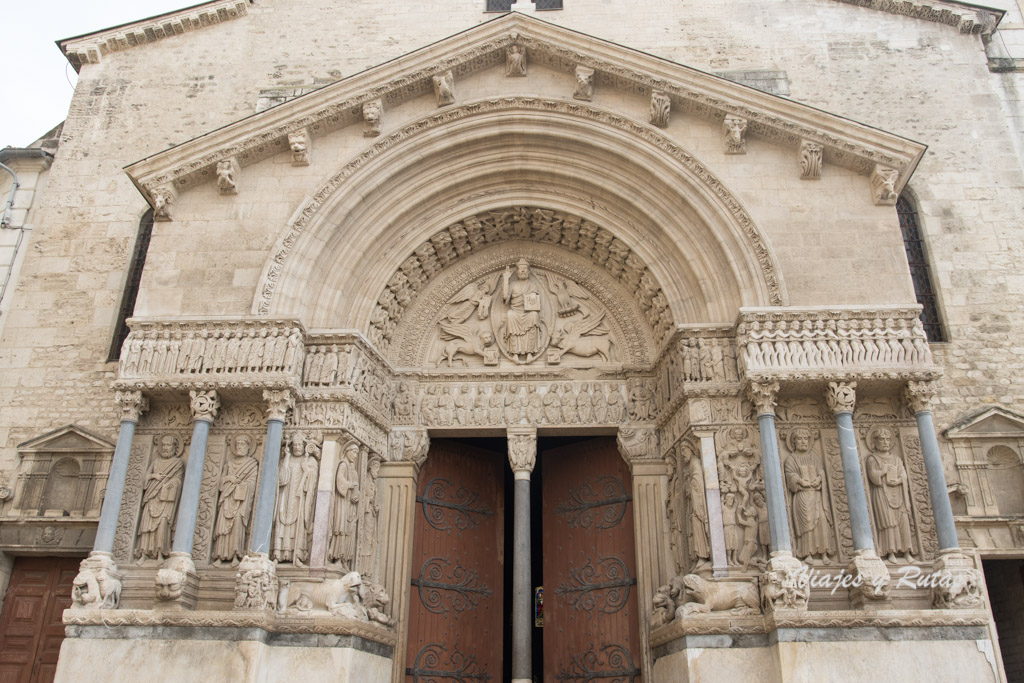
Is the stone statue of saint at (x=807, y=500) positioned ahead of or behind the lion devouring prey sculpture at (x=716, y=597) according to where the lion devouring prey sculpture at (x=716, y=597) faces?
behind

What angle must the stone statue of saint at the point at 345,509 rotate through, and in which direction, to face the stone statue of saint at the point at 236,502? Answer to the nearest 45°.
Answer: approximately 135° to its right

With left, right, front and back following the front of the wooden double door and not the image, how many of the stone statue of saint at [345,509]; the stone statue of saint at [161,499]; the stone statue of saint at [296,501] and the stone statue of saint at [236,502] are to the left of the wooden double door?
0

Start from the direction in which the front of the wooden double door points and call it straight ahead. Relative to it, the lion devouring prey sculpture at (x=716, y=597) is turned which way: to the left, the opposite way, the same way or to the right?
to the right

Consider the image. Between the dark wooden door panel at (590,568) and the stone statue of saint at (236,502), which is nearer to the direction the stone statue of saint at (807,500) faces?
the stone statue of saint

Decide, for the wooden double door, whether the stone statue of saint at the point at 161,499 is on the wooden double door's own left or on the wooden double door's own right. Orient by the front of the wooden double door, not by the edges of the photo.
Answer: on the wooden double door's own right

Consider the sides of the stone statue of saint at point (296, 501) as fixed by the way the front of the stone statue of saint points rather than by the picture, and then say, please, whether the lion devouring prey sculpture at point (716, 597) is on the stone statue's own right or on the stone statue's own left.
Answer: on the stone statue's own left

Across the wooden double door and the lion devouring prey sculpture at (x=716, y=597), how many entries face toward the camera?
1

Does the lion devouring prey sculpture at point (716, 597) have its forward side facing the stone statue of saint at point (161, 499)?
yes

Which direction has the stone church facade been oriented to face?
toward the camera

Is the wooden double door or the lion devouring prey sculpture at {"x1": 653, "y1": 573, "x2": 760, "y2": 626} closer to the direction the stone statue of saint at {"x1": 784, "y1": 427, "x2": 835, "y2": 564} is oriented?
the lion devouring prey sculpture

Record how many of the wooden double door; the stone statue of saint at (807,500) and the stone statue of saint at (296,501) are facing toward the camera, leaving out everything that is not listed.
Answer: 3

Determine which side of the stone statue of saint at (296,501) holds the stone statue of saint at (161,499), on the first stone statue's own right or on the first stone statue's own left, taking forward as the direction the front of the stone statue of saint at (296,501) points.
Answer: on the first stone statue's own right

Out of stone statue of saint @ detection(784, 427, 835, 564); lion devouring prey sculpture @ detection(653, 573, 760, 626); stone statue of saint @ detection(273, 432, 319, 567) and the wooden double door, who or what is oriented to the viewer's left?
the lion devouring prey sculpture

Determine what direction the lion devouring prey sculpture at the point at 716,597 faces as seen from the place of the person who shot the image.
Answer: facing to the left of the viewer

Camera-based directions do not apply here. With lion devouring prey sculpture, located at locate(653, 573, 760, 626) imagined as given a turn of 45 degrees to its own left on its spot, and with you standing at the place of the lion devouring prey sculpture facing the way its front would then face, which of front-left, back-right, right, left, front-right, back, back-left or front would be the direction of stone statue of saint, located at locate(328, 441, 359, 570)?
front-right

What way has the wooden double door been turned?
toward the camera

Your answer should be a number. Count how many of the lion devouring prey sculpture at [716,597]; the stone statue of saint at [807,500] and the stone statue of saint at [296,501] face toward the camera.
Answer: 2

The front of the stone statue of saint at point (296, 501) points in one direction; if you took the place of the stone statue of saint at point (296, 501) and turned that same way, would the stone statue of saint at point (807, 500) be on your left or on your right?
on your left

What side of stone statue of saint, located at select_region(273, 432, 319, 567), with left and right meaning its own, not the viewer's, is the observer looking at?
front

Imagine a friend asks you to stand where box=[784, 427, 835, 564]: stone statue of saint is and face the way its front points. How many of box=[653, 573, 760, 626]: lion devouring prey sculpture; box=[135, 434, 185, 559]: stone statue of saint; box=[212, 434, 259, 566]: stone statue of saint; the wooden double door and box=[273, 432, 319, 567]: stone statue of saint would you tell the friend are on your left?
0
